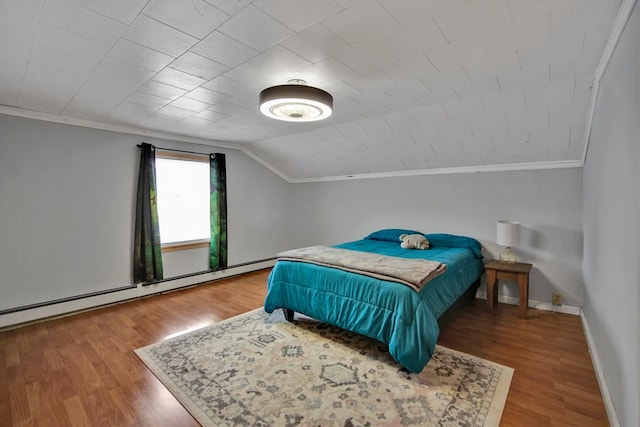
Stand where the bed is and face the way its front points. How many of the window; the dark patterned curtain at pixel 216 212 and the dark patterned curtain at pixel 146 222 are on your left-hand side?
0

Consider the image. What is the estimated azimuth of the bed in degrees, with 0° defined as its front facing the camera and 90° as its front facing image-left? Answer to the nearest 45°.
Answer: approximately 45°

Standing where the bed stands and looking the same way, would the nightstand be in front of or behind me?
behind

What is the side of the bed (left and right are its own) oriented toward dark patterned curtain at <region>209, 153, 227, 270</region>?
right

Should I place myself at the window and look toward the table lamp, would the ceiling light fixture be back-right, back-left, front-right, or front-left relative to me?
front-right

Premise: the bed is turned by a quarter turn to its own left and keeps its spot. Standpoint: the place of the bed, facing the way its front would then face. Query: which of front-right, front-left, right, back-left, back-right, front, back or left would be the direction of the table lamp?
left

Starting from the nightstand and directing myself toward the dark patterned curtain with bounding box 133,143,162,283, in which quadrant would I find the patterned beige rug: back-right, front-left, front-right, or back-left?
front-left

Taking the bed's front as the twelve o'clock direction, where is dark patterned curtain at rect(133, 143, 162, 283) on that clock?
The dark patterned curtain is roughly at 2 o'clock from the bed.

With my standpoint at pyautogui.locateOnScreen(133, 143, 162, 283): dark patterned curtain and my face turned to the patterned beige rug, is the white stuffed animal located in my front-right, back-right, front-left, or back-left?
front-left
